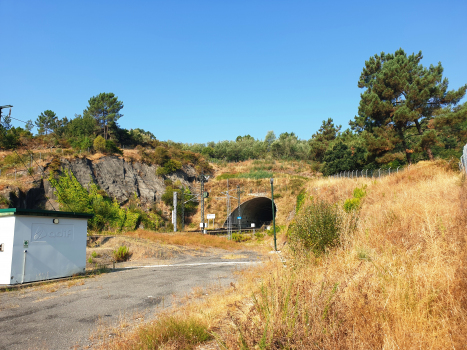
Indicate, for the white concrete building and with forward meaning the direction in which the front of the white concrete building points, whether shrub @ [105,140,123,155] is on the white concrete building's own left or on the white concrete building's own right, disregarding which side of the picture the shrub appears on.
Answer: on the white concrete building's own left

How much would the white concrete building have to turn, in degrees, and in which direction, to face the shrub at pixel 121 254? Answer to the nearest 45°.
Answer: approximately 90° to its left

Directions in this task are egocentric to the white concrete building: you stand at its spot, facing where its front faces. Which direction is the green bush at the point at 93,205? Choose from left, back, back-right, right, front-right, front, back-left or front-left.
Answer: back-left

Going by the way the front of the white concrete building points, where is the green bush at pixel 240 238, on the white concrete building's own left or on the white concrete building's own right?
on the white concrete building's own left

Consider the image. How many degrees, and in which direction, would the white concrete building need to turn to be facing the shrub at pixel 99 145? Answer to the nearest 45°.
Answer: approximately 135° to its left

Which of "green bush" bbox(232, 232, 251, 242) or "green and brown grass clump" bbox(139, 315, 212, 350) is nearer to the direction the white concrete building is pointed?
the green and brown grass clump

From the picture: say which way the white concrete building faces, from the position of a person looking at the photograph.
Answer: facing the viewer and to the right of the viewer
